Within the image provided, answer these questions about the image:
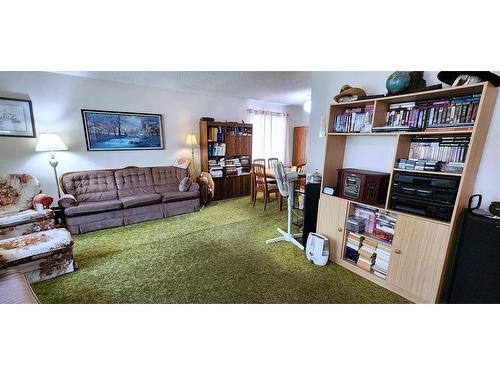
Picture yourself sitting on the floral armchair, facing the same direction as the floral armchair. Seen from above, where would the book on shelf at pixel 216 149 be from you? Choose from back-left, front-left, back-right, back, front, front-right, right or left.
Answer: front-left

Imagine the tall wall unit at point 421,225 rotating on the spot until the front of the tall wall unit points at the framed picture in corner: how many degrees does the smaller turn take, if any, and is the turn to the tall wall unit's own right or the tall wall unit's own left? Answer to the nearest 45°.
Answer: approximately 45° to the tall wall unit's own right

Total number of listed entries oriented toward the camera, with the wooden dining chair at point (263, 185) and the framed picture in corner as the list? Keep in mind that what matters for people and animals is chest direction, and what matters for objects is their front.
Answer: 1

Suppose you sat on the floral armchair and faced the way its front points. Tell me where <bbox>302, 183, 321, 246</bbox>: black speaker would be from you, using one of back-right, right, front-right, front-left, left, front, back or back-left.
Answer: front

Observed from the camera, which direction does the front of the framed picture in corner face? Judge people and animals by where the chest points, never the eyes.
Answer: facing the viewer

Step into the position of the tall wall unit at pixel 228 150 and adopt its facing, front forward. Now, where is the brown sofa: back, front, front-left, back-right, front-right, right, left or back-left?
right

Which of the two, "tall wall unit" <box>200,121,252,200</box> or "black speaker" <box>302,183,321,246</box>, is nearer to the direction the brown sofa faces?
the black speaker

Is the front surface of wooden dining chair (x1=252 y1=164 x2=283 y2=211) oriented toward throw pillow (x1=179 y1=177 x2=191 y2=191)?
no

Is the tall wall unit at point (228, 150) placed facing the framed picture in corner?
no

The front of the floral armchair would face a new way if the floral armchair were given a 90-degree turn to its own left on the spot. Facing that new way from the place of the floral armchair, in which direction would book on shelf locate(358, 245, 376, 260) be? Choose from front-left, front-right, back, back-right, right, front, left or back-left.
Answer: right

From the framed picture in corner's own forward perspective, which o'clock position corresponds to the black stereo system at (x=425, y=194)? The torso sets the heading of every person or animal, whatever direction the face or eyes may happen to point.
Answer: The black stereo system is roughly at 11 o'clock from the framed picture in corner.

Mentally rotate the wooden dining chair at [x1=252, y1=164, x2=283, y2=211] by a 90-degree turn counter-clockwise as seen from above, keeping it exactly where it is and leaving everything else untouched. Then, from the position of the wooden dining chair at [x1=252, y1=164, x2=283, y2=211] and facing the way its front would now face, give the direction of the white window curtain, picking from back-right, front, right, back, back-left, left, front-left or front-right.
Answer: front-right

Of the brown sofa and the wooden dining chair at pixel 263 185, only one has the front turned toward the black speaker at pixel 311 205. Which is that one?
the brown sofa

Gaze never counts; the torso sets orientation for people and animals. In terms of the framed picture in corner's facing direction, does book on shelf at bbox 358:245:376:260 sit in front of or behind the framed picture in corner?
in front

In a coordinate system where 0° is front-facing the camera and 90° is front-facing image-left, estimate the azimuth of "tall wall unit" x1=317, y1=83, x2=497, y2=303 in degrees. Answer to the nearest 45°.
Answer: approximately 45°

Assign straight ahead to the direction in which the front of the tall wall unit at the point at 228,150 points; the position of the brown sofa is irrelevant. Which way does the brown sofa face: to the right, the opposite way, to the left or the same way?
the same way

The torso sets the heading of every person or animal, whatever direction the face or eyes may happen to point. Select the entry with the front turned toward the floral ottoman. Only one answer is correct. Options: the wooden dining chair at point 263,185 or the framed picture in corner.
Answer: the framed picture in corner

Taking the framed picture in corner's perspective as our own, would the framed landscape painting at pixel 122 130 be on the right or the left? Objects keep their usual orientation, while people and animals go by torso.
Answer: on its left
